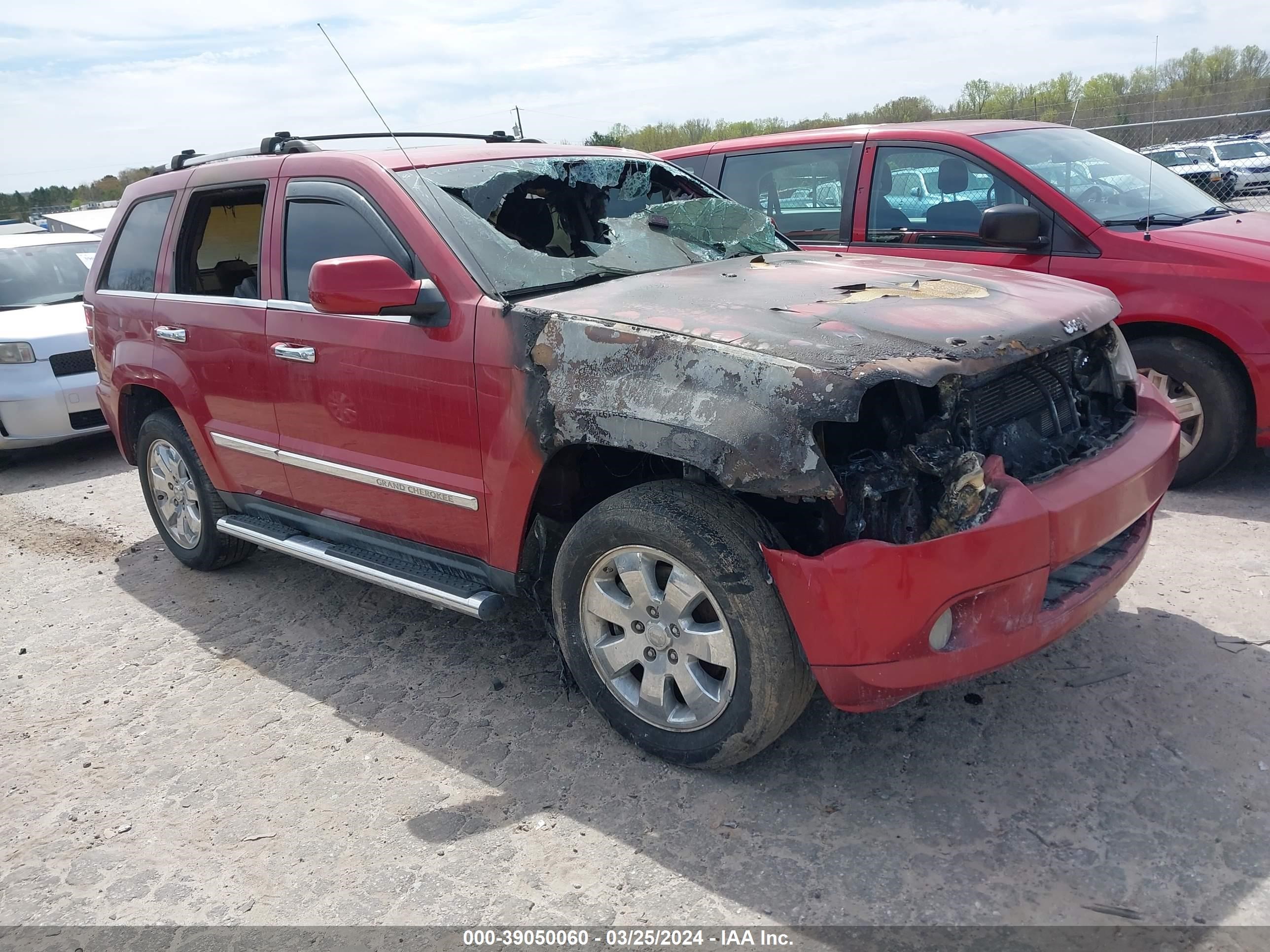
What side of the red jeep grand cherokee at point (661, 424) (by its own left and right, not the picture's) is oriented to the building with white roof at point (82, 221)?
back

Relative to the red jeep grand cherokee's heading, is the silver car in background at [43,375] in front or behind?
behind

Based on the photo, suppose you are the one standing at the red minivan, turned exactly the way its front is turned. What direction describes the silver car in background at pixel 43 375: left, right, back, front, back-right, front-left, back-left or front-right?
back-right

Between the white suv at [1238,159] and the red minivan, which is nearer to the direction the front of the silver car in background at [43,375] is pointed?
the red minivan

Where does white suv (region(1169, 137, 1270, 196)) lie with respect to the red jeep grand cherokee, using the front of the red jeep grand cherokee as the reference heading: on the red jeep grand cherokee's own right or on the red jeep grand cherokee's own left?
on the red jeep grand cherokee's own left

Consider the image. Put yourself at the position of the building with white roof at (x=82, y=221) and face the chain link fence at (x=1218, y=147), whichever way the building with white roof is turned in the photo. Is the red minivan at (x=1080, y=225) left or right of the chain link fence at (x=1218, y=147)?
right

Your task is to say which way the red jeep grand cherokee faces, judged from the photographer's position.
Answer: facing the viewer and to the right of the viewer

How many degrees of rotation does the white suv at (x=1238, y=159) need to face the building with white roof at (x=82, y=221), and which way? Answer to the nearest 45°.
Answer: approximately 90° to its right

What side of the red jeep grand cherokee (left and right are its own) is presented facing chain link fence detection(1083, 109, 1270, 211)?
left

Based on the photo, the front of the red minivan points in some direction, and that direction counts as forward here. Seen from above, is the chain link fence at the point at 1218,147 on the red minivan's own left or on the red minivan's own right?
on the red minivan's own left
